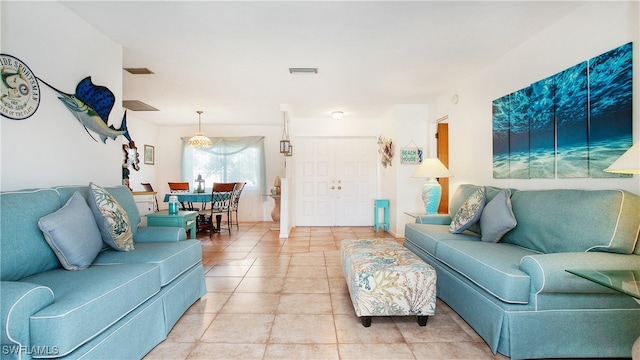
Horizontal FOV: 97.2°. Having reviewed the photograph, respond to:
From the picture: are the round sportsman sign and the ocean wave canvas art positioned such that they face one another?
yes

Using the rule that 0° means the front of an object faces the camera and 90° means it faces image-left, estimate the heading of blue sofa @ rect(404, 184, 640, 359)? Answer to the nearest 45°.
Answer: approximately 45°

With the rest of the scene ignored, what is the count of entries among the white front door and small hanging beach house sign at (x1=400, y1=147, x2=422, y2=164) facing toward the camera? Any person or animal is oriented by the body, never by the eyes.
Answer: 2

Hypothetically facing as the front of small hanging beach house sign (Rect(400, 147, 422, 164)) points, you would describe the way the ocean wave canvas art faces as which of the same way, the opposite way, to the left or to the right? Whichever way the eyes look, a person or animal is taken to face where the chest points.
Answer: to the right

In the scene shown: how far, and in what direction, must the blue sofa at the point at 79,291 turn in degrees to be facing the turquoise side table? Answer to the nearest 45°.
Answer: approximately 45° to its left

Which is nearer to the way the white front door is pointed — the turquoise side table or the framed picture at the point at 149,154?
the turquoise side table

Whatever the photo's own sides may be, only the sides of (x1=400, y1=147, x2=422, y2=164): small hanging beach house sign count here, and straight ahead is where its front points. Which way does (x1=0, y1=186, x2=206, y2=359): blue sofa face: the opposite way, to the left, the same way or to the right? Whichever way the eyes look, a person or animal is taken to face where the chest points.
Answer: to the left

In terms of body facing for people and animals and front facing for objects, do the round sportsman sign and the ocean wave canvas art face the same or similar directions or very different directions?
very different directions

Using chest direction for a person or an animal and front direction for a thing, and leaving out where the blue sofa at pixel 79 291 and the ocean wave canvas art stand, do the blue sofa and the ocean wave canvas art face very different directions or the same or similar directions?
very different directions

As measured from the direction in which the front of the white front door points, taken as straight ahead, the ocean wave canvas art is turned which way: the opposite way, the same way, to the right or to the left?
to the right

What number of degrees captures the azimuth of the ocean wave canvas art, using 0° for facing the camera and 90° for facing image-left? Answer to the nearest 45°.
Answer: approximately 45°

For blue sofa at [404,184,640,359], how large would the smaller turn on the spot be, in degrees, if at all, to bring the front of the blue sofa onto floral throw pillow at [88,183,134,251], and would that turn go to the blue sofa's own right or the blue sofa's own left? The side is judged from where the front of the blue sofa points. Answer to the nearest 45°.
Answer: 0° — it already faces it
